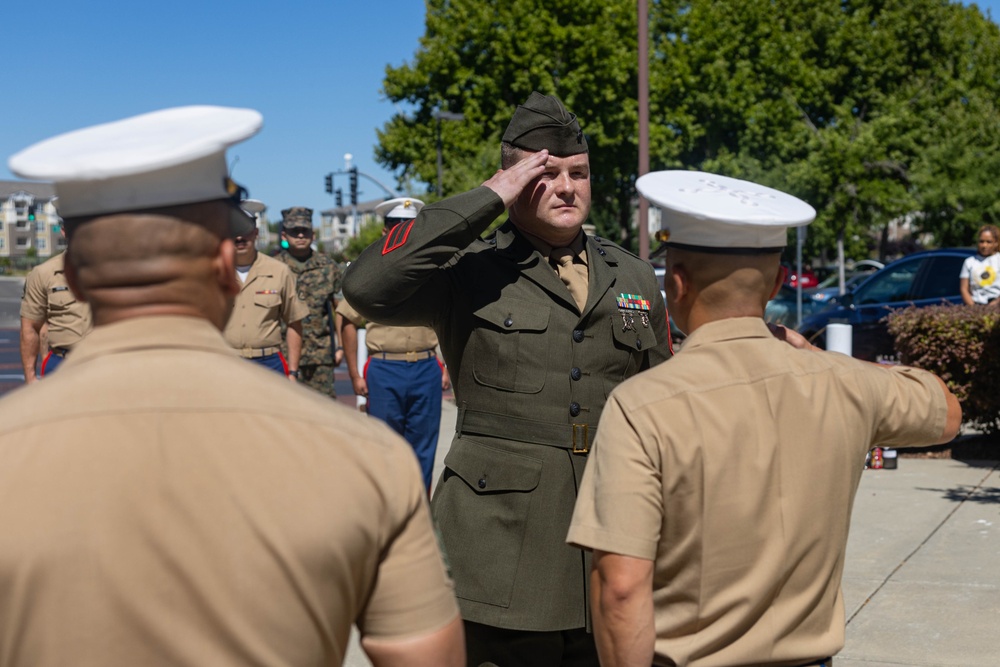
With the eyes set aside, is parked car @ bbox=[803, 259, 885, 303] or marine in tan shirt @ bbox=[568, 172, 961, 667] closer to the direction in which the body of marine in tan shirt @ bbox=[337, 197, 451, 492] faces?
the marine in tan shirt

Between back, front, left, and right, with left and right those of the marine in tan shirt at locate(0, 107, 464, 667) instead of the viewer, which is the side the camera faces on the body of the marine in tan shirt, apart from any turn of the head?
back

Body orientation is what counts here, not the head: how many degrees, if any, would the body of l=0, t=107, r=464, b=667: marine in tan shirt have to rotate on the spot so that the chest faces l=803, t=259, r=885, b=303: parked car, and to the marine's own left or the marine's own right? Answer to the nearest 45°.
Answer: approximately 45° to the marine's own right

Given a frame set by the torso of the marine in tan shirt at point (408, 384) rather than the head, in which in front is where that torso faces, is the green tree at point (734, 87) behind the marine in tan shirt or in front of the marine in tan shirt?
behind

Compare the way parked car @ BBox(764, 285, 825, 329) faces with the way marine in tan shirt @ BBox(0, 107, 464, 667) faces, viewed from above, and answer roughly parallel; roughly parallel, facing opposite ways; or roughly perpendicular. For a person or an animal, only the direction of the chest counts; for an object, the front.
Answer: roughly perpendicular

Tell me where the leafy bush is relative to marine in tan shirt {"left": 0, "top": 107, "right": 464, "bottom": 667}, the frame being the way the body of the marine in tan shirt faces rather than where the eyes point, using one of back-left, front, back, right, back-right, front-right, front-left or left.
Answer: front-right

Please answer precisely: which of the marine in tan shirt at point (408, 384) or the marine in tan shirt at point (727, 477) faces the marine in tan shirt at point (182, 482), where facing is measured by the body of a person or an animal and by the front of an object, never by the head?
the marine in tan shirt at point (408, 384)

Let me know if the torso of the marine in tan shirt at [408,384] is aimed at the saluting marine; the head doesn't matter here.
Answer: yes

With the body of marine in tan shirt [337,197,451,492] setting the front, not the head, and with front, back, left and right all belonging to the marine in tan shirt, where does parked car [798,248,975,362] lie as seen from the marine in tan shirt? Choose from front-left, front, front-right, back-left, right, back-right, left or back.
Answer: back-left

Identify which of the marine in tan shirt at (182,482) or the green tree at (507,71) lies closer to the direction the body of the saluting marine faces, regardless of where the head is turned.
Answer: the marine in tan shirt

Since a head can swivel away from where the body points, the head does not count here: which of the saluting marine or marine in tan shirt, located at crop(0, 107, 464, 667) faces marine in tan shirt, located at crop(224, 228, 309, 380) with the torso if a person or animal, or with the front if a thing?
marine in tan shirt, located at crop(0, 107, 464, 667)

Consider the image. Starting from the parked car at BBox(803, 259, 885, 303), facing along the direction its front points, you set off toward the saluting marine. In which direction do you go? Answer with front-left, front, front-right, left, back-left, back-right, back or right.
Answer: front-left
